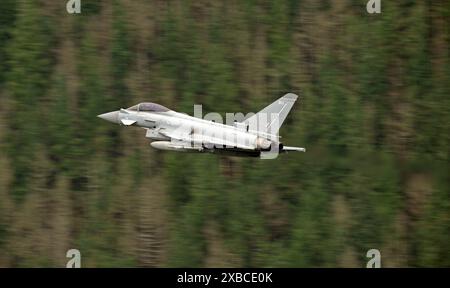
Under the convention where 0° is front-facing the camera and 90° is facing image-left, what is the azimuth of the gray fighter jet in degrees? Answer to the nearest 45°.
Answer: approximately 90°
